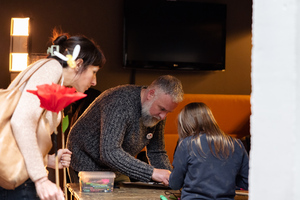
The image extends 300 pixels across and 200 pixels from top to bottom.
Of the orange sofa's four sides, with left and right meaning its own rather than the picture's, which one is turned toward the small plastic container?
front

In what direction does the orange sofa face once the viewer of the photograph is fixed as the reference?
facing the viewer

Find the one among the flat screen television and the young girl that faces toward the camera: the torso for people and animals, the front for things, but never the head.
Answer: the flat screen television

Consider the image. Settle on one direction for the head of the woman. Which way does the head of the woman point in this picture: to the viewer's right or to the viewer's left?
to the viewer's right

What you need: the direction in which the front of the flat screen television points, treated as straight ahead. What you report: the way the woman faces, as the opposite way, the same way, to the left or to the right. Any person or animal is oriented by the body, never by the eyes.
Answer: to the left

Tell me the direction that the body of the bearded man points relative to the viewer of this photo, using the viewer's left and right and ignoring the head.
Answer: facing the viewer and to the right of the viewer

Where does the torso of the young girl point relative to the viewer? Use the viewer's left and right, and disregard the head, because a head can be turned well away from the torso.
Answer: facing away from the viewer

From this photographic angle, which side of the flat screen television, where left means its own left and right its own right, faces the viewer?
front

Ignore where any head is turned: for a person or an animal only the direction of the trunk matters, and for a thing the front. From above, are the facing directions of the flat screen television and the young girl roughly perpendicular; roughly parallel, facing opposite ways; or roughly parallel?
roughly parallel, facing opposite ways

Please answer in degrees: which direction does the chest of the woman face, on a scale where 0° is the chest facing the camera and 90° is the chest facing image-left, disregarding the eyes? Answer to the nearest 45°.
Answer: approximately 270°

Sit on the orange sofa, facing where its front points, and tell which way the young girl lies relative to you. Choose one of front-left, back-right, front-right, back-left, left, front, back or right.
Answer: front

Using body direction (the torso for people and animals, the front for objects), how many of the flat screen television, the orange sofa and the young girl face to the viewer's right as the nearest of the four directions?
0
